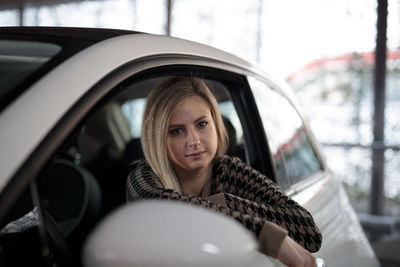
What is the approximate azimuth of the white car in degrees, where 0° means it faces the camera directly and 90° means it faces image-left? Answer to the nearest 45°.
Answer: approximately 45°
